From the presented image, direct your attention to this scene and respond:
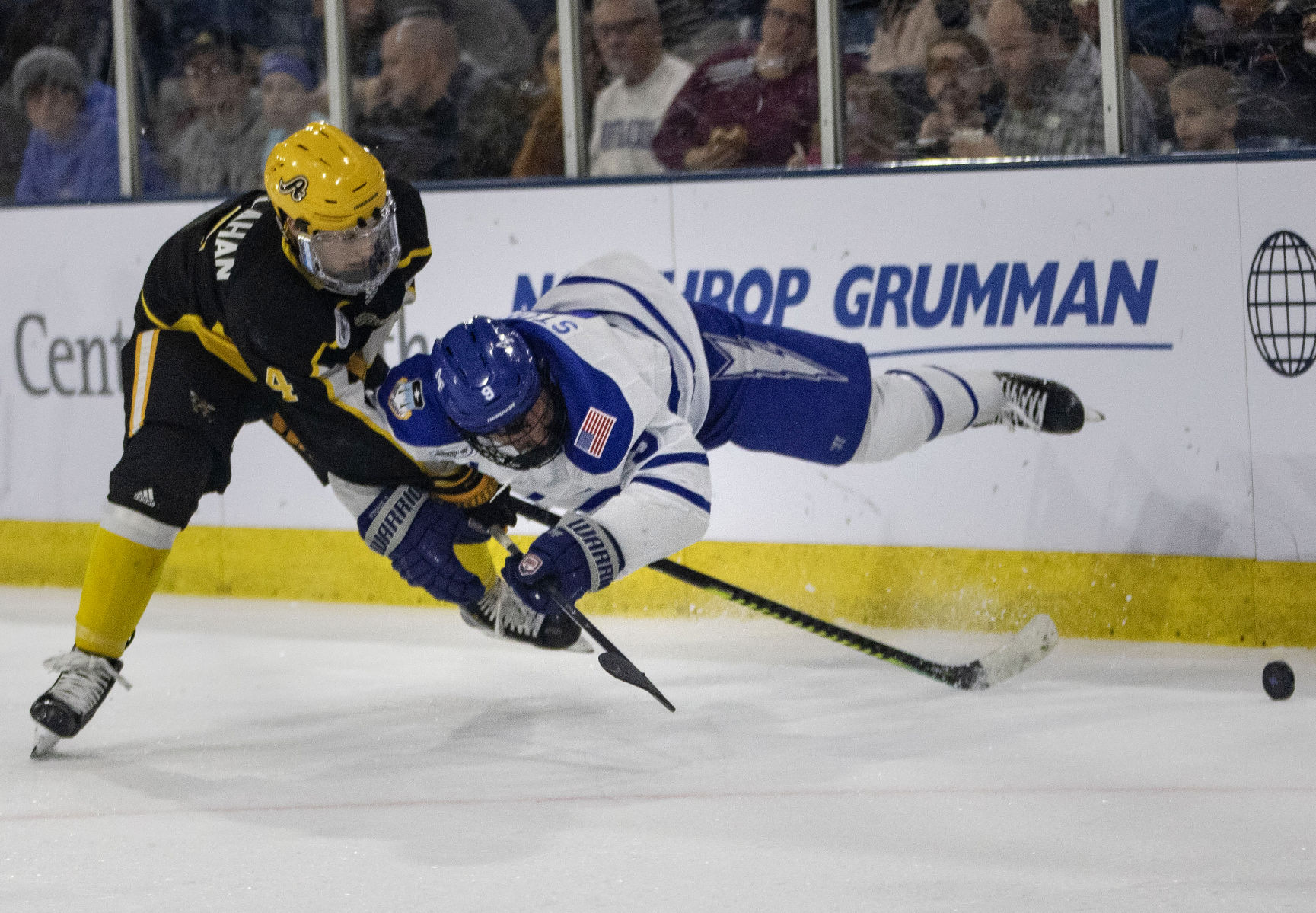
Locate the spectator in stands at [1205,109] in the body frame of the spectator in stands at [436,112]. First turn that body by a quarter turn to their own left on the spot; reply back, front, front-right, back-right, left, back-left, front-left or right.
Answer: front

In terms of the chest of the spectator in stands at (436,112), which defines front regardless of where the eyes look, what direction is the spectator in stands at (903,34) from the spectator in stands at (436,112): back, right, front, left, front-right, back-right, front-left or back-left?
left

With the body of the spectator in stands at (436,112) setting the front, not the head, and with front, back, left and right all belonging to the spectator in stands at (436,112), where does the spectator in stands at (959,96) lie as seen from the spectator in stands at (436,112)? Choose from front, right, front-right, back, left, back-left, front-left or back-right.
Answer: left

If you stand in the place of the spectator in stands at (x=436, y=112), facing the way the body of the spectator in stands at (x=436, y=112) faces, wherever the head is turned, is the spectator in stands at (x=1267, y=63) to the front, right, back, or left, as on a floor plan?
left

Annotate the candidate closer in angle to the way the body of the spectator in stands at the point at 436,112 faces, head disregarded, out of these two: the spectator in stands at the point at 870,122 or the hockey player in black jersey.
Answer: the hockey player in black jersey

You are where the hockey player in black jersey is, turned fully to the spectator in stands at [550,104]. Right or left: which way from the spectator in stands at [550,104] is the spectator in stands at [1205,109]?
right

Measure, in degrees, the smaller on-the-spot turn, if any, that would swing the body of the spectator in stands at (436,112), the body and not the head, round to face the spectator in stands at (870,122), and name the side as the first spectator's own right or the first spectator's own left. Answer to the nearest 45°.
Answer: approximately 90° to the first spectator's own left

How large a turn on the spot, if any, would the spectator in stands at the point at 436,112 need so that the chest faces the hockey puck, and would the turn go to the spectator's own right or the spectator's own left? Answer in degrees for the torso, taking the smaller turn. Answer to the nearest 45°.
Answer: approximately 90° to the spectator's own left

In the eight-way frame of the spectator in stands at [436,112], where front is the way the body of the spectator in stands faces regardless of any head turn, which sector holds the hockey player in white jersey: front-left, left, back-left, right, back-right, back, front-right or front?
front-left

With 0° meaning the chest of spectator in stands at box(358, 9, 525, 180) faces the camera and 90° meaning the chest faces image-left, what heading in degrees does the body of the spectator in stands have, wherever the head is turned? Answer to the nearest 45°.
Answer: approximately 45°

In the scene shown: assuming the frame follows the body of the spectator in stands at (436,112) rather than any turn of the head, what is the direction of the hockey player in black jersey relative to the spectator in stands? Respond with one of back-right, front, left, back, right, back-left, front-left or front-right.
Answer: front-left
